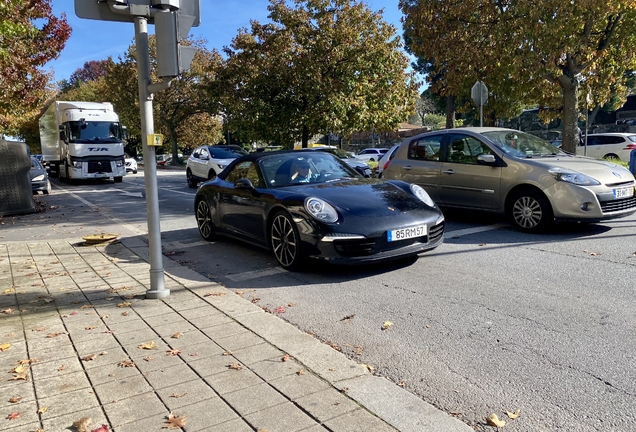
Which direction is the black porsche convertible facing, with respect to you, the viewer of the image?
facing the viewer and to the right of the viewer

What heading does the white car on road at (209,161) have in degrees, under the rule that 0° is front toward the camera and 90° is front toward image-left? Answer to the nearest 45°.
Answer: approximately 315°

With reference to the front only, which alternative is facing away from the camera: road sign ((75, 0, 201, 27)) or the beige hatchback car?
the road sign

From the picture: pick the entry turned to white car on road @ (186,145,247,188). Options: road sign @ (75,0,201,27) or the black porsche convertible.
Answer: the road sign

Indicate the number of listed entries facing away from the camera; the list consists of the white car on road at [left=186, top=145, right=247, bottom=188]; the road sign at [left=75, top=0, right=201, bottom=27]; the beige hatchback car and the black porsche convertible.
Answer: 1

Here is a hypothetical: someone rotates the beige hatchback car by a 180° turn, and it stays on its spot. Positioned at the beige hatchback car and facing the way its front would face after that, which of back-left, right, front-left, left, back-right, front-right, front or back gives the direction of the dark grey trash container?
front-left

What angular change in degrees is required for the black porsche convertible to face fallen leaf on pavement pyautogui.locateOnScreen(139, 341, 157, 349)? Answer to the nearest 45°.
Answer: approximately 90° to its right

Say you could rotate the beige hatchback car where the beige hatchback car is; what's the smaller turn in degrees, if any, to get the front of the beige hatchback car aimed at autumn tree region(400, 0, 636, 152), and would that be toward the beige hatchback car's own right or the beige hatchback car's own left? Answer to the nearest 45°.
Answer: approximately 135° to the beige hatchback car's own left

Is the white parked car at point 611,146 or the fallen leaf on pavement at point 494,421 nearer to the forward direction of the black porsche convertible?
the fallen leaf on pavement

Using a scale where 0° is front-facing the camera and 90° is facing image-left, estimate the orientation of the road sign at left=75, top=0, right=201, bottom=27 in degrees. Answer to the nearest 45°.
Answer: approximately 180°

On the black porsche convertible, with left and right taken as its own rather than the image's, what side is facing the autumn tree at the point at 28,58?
back

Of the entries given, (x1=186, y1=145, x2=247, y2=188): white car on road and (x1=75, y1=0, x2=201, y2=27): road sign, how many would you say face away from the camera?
1

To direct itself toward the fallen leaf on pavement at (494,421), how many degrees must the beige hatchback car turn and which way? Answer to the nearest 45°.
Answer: approximately 45° to its right

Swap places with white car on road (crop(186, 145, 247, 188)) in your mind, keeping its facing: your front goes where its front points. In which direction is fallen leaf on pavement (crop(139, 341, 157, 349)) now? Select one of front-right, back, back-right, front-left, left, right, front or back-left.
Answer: front-right

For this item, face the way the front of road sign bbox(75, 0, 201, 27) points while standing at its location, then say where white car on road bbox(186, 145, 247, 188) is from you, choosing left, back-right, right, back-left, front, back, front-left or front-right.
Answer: front

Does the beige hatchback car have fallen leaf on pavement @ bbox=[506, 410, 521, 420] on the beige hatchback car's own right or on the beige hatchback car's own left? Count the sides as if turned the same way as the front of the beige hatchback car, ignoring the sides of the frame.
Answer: on the beige hatchback car's own right
